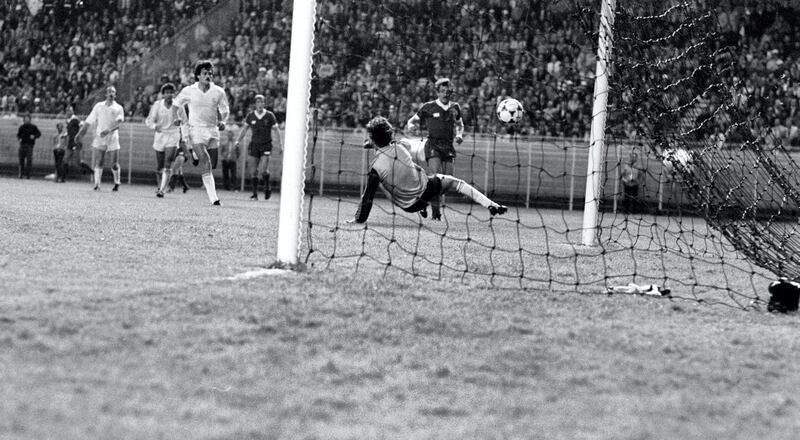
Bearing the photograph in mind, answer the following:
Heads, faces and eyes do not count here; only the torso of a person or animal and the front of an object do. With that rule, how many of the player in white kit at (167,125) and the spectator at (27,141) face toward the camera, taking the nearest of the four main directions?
2

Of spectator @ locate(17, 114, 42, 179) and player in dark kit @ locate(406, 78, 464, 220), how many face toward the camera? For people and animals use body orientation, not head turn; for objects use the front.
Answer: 2

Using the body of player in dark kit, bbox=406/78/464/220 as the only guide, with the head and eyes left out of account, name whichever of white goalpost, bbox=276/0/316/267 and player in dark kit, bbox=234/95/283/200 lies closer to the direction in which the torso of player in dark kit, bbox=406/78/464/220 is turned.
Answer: the white goalpost

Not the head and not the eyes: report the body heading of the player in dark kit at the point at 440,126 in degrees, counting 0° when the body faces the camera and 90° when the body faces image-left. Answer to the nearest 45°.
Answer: approximately 0°
